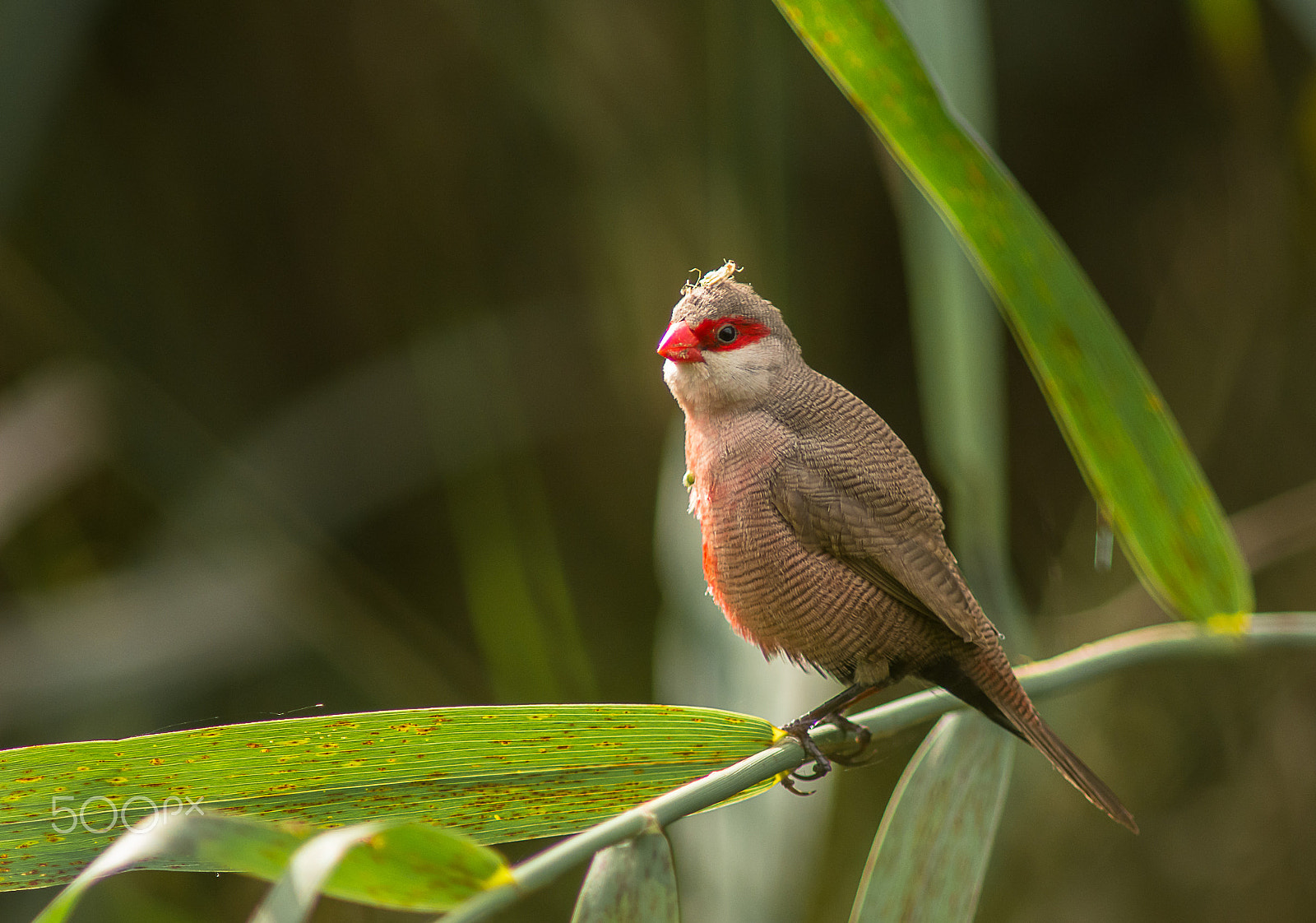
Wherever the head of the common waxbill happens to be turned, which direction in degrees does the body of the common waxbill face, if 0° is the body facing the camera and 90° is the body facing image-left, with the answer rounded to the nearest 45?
approximately 90°
